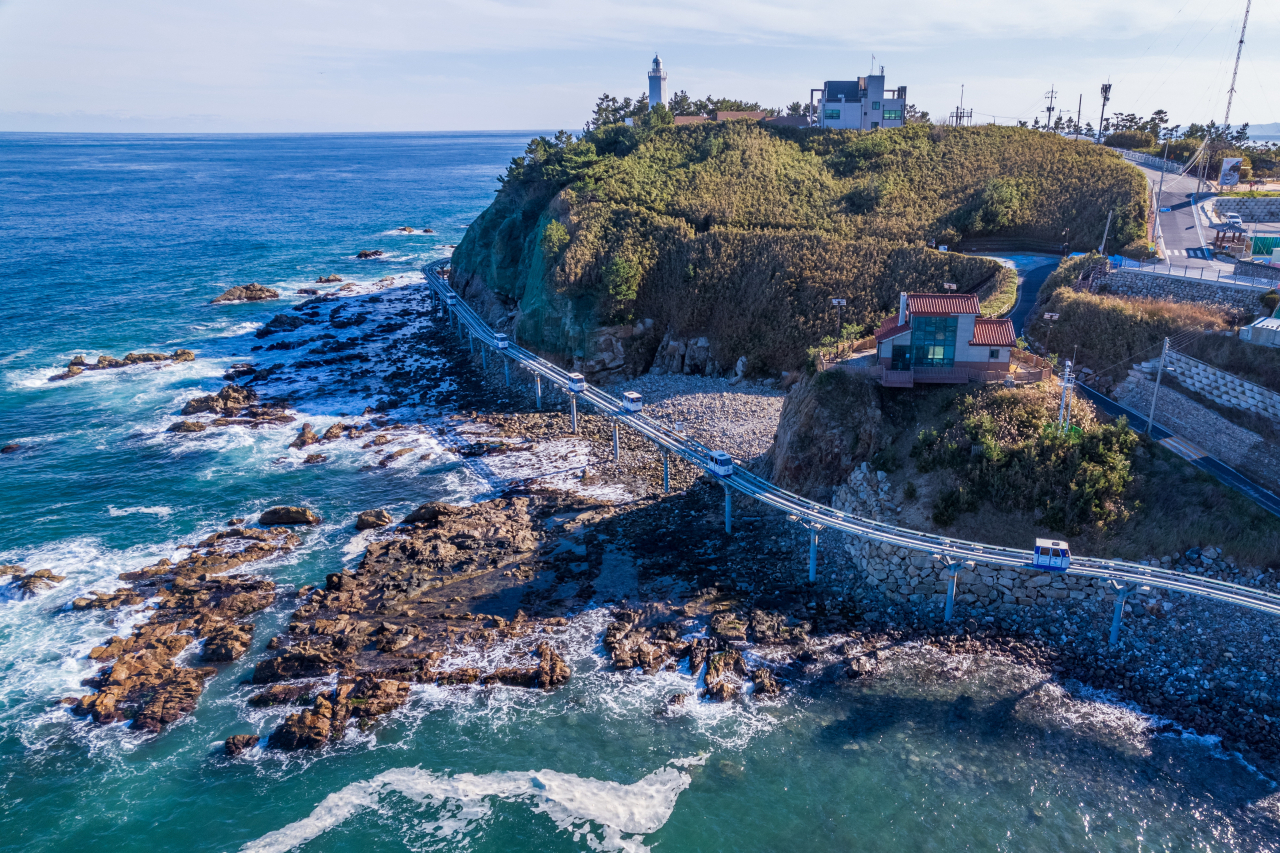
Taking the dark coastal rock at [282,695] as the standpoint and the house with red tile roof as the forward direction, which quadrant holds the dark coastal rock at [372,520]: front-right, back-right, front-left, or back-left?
front-left

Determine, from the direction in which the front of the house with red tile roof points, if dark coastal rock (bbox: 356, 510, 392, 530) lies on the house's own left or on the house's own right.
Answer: on the house's own right

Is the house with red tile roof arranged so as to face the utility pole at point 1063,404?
no

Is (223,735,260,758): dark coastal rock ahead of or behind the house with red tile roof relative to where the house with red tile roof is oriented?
ahead

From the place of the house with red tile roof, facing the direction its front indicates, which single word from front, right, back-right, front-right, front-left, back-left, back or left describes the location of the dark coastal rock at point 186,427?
right

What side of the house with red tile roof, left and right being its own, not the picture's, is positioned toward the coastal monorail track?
front

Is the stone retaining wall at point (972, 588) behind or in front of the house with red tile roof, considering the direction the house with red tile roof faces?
in front

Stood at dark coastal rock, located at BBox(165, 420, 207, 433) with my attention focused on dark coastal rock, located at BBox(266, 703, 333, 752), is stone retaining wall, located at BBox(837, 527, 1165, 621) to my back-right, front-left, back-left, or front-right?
front-left

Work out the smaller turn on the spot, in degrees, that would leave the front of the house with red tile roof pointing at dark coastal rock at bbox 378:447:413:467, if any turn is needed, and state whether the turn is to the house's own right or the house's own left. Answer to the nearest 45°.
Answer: approximately 90° to the house's own right

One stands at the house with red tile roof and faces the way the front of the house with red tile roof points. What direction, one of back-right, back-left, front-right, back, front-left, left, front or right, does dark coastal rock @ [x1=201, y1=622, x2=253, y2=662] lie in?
front-right

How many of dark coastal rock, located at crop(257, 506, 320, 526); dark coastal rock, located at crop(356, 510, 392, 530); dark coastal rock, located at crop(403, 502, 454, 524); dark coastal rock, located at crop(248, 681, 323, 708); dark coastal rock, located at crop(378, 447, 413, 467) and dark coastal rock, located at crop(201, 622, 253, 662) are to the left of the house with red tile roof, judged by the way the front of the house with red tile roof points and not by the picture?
0

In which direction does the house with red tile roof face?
toward the camera

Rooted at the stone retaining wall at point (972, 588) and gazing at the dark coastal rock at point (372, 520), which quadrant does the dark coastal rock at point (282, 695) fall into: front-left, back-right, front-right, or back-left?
front-left
